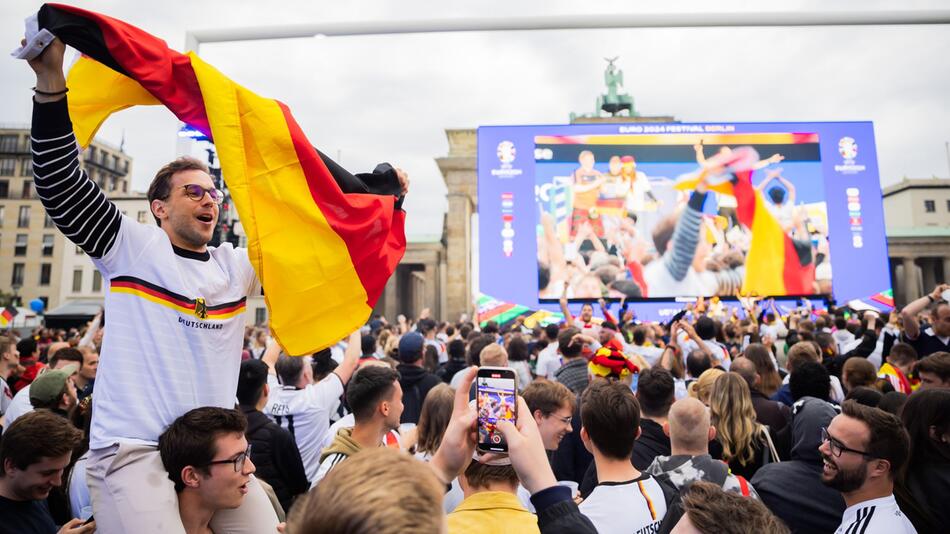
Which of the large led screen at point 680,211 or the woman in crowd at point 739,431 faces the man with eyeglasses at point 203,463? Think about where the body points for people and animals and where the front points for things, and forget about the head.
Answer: the large led screen

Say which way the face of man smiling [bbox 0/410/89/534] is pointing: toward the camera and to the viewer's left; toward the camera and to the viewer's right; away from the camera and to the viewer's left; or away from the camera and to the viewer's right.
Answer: toward the camera and to the viewer's right

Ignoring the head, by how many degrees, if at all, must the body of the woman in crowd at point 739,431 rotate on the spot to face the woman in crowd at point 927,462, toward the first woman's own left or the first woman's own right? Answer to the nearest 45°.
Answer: approximately 135° to the first woman's own right

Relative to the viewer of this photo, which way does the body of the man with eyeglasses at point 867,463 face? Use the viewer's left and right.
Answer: facing to the left of the viewer

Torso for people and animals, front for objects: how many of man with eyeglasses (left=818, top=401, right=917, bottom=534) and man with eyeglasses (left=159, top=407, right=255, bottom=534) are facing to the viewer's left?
1

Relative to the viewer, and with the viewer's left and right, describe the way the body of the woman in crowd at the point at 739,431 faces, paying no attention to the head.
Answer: facing away from the viewer

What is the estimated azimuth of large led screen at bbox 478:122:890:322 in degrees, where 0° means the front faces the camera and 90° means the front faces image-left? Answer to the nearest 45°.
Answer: approximately 0°

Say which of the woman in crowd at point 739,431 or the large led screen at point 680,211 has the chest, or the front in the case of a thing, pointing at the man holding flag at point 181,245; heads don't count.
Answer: the large led screen

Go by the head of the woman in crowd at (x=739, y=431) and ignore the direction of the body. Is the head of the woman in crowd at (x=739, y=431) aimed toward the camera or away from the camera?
away from the camera

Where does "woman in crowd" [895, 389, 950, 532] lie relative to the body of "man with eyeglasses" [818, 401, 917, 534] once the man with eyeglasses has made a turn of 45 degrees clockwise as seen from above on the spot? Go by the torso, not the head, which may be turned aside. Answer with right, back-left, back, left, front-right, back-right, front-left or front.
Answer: right
